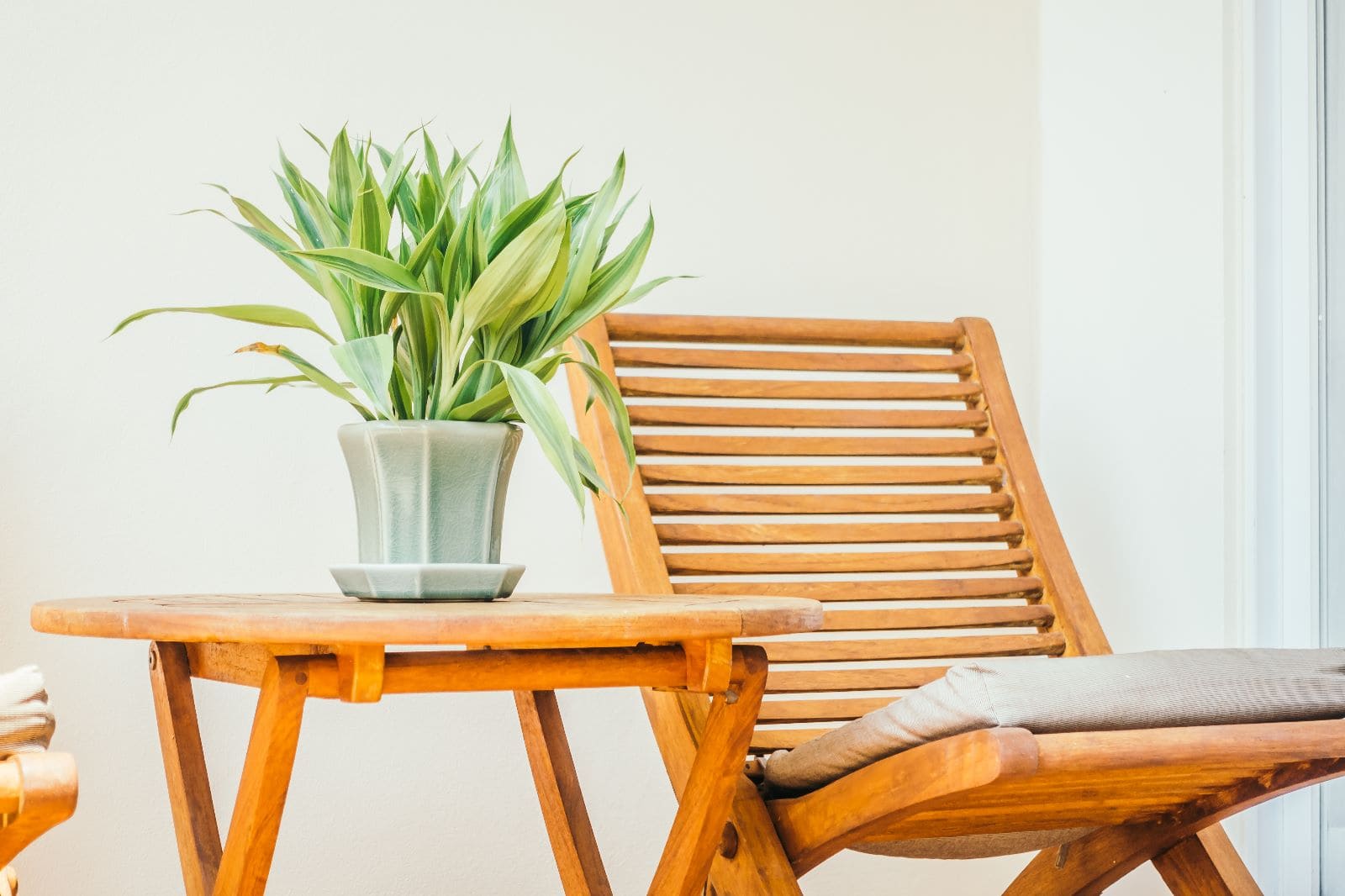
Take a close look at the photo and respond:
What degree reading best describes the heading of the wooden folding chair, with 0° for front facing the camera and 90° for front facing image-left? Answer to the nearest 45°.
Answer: approximately 315°
